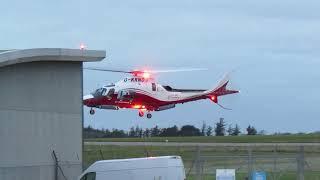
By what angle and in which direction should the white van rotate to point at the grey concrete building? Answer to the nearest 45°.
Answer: approximately 45° to its right

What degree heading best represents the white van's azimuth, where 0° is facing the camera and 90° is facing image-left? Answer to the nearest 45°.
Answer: approximately 90°
